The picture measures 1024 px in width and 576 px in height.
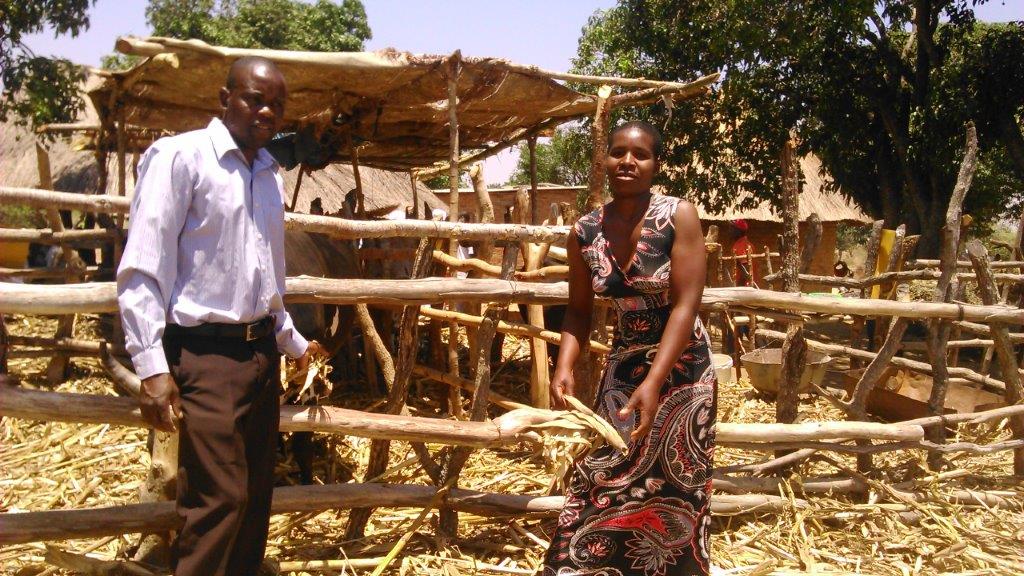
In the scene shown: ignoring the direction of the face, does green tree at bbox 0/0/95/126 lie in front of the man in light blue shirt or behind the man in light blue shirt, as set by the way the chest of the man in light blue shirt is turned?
behind

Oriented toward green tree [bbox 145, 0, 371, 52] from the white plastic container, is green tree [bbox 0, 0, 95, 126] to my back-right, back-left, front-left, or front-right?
front-left

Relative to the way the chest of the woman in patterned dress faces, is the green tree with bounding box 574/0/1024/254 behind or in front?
behind

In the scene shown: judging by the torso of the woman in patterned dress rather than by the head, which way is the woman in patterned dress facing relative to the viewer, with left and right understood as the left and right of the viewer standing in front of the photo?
facing the viewer and to the left of the viewer

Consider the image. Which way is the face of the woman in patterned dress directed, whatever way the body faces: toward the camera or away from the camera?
toward the camera

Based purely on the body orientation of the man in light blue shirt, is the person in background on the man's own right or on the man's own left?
on the man's own left

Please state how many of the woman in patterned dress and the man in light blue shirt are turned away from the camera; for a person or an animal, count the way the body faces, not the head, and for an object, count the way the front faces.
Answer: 0

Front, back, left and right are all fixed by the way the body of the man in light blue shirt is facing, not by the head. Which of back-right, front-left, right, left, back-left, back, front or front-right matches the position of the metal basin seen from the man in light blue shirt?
left

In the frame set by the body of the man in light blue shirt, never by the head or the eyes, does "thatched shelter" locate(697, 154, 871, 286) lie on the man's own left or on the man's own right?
on the man's own left

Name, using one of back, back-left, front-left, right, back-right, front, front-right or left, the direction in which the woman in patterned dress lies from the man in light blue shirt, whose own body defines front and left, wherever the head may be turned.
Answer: front-left

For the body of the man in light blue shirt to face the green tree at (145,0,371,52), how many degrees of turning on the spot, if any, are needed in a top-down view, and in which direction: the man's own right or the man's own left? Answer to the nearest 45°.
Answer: approximately 135° to the man's own left
